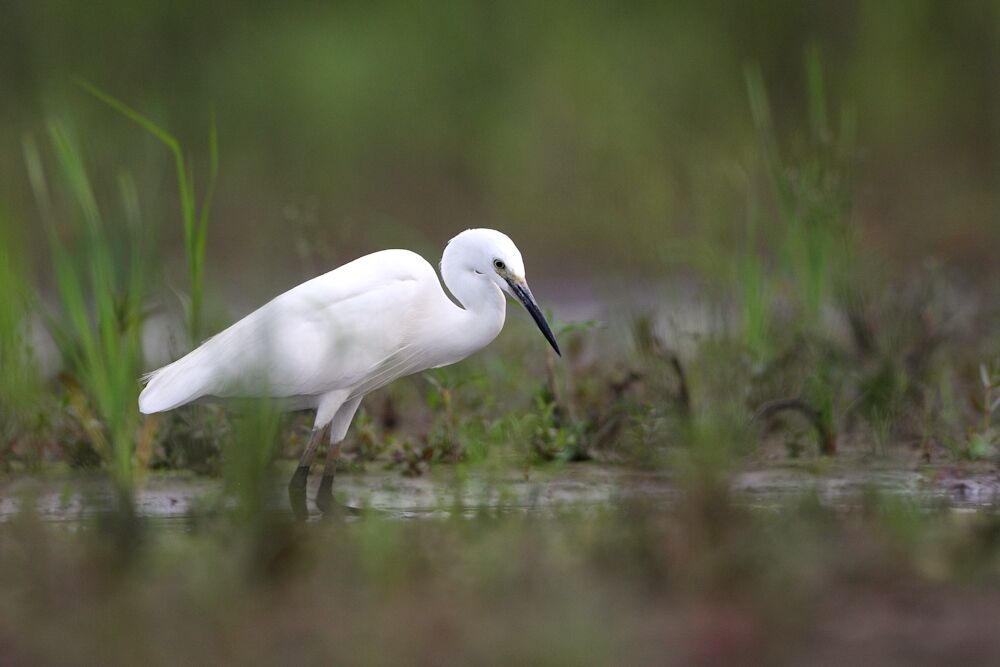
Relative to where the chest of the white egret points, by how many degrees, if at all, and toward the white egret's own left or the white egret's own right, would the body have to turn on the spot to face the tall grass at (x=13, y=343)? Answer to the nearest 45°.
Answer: approximately 180°

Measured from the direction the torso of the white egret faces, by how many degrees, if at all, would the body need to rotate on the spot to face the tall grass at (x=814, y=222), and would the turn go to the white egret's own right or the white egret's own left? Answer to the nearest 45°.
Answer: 0° — it already faces it

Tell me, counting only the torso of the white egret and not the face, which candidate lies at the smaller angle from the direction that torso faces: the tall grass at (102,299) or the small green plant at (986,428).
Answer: the small green plant

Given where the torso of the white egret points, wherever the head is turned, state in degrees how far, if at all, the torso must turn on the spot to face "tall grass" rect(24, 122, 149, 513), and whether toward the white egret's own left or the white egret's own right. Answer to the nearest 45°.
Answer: approximately 180°

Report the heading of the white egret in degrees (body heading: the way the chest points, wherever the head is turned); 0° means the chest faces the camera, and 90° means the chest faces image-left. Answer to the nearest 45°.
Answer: approximately 270°

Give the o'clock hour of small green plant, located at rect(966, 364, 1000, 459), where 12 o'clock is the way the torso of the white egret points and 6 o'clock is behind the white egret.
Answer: The small green plant is roughly at 12 o'clock from the white egret.
